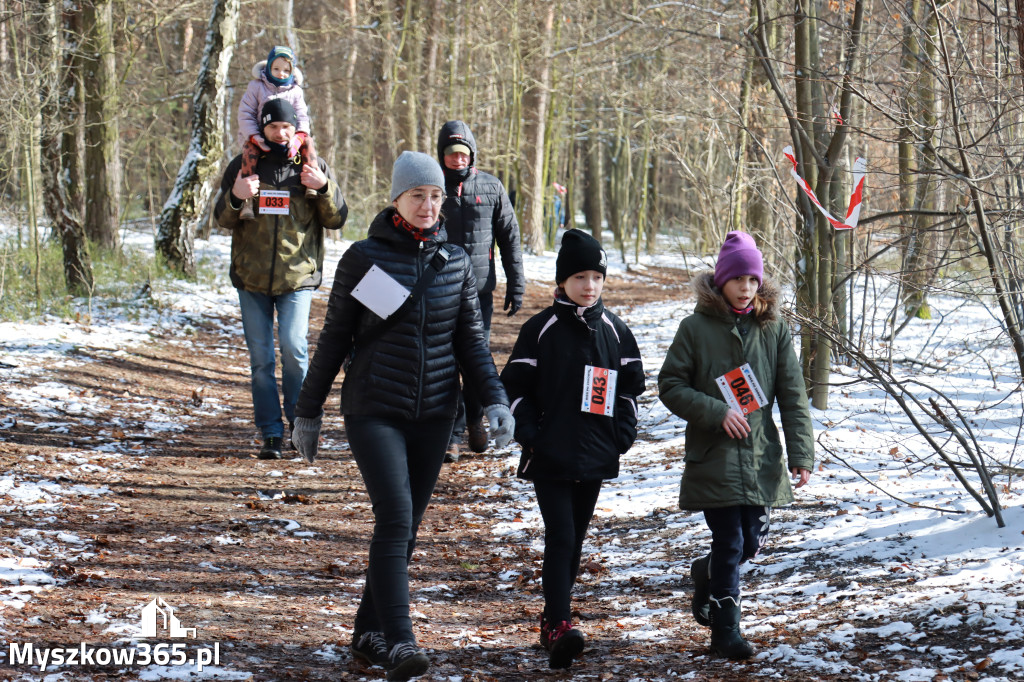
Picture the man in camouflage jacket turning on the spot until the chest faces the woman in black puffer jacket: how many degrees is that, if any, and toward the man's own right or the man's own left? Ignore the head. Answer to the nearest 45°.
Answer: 0° — they already face them

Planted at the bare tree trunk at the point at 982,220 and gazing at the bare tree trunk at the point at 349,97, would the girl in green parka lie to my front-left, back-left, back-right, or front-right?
back-left

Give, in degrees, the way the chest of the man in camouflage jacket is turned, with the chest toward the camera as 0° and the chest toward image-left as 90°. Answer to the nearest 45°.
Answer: approximately 0°

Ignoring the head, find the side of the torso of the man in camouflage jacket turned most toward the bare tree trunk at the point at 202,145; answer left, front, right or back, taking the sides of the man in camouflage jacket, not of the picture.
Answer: back

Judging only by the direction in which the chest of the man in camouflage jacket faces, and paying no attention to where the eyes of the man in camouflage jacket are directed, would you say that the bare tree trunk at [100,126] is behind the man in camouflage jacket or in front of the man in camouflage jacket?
behind

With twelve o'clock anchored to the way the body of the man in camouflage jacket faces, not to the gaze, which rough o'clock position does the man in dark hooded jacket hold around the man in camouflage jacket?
The man in dark hooded jacket is roughly at 9 o'clock from the man in camouflage jacket.

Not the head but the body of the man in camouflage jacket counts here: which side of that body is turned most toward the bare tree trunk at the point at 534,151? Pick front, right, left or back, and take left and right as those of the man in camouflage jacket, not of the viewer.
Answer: back
